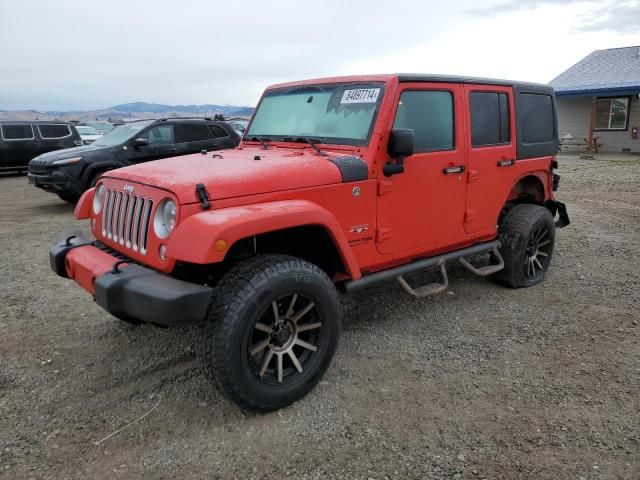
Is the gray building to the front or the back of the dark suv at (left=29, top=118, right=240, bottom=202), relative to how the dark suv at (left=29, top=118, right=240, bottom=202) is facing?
to the back

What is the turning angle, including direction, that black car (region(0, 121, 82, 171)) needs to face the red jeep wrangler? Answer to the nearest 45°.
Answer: approximately 90° to its left

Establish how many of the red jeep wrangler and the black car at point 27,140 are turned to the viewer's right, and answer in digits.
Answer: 0

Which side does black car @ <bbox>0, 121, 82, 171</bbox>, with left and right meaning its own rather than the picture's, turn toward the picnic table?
back

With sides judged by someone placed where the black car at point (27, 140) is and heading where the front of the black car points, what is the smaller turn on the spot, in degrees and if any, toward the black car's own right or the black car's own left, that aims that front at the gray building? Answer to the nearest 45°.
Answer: approximately 180°

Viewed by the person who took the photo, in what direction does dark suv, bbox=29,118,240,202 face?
facing the viewer and to the left of the viewer

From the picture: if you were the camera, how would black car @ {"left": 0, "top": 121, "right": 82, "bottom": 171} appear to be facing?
facing to the left of the viewer

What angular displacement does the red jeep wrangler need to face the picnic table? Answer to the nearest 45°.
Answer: approximately 180°
